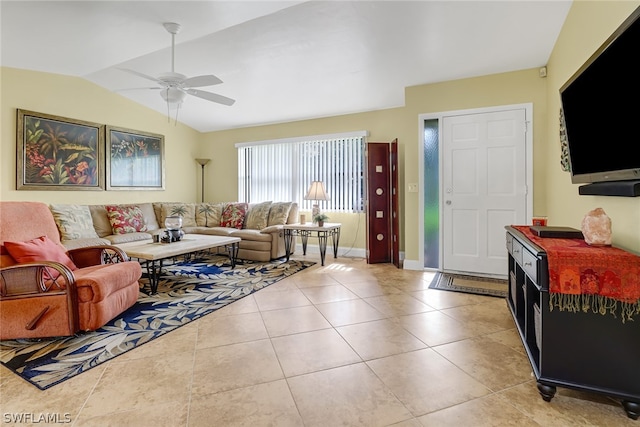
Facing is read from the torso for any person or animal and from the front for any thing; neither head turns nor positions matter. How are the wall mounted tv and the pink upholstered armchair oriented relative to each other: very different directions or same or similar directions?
very different directions

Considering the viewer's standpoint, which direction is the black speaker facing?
facing the viewer and to the left of the viewer

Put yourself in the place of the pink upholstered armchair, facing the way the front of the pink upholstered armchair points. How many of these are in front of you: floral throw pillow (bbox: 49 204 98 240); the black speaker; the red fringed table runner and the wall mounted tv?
3

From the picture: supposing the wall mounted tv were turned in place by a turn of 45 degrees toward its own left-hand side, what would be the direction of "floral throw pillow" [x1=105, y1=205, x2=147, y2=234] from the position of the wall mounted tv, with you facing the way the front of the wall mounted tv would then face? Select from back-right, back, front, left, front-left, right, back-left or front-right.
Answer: right

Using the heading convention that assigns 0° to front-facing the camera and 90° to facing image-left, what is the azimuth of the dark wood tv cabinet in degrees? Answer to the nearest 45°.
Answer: approximately 90°

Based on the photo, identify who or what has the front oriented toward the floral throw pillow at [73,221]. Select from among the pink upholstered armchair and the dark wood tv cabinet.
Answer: the dark wood tv cabinet

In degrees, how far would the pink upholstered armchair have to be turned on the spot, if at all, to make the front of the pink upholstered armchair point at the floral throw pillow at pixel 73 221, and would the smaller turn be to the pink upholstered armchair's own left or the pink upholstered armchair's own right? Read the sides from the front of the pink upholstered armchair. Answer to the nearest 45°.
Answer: approximately 135° to the pink upholstered armchair's own left

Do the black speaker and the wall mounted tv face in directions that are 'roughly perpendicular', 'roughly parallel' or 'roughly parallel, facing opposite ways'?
roughly parallel

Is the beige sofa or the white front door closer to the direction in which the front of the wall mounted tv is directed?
the beige sofa

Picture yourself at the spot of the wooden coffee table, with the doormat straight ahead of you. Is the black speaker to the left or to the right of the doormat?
right

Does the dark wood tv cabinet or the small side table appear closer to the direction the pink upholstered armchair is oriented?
the dark wood tv cabinet

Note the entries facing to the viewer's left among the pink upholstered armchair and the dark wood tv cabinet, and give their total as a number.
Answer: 1

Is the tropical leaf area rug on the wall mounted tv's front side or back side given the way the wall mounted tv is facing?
on the front side
